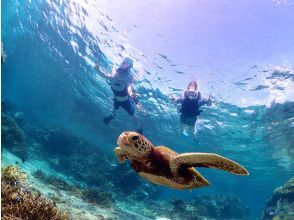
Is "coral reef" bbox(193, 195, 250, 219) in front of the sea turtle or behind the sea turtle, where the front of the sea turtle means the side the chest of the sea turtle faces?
behind

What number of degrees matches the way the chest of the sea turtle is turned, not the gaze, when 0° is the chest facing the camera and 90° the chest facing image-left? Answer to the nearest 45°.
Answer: approximately 45°
